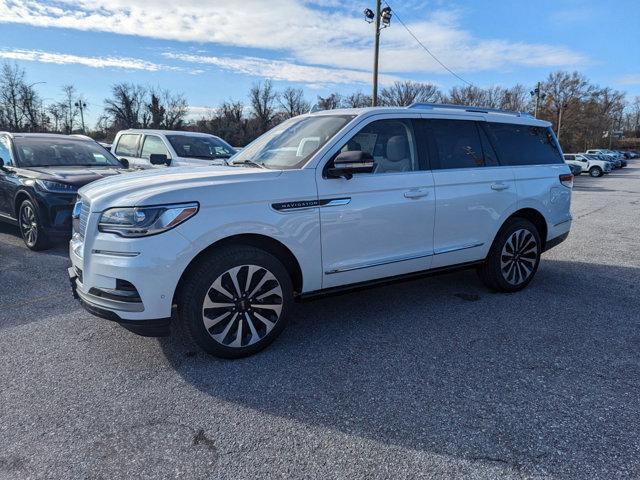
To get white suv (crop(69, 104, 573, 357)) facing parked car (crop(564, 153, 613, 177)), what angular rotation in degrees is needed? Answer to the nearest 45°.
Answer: approximately 180°

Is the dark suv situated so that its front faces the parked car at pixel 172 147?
no

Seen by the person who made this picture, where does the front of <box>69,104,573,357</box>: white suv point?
facing the viewer and to the left of the viewer

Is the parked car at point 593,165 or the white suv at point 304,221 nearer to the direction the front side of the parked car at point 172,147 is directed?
the white suv

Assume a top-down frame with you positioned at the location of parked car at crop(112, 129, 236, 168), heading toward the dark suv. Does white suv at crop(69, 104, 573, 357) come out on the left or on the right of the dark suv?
left

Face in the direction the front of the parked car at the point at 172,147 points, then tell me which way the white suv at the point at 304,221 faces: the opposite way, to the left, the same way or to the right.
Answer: to the right

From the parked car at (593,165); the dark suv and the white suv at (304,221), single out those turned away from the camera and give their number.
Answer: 0

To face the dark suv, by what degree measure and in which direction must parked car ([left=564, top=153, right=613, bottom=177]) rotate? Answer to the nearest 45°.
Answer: approximately 45° to its right

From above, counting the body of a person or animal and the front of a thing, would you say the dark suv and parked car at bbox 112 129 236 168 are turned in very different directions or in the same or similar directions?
same or similar directions

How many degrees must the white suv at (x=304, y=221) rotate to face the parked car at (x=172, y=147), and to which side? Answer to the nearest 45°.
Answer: approximately 90° to its right

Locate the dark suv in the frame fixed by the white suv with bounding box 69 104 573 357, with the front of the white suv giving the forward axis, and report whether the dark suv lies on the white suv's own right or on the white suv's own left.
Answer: on the white suv's own right

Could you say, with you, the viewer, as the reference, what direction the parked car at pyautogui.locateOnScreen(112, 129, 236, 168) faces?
facing the viewer and to the right of the viewer
